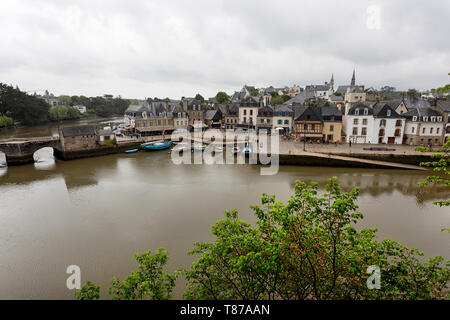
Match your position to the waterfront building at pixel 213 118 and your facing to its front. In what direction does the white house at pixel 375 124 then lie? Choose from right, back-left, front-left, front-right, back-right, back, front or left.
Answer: front-left

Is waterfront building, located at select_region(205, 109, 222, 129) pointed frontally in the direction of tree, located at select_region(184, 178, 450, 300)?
yes

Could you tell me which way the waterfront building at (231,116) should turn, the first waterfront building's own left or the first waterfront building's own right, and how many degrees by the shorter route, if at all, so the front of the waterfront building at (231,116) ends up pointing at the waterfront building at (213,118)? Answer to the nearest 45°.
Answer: approximately 90° to the first waterfront building's own right

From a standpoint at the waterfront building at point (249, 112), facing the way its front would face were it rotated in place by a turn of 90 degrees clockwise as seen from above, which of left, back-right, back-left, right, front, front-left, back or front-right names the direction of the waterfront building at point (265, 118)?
back-left

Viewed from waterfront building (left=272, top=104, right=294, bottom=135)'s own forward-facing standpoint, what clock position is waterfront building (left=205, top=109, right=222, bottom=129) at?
waterfront building (left=205, top=109, right=222, bottom=129) is roughly at 4 o'clock from waterfront building (left=272, top=104, right=294, bottom=135).

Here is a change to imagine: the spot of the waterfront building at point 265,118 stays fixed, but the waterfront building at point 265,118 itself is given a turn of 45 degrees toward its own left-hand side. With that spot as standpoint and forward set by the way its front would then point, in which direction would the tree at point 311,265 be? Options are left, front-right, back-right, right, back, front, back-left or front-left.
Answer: front-right

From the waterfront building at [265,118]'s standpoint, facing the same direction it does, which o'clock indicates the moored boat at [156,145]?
The moored boat is roughly at 2 o'clock from the waterfront building.

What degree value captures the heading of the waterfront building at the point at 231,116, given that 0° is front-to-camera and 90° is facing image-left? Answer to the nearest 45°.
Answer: approximately 0°
